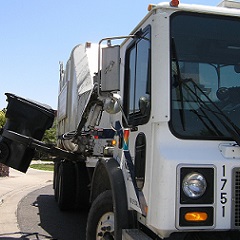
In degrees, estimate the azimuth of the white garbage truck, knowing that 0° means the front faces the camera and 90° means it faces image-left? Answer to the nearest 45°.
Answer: approximately 315°
